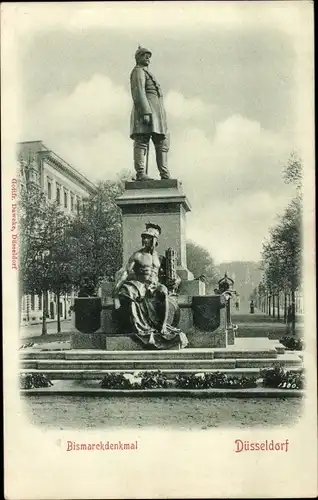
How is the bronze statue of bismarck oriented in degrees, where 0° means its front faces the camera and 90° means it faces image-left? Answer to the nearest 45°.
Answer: approximately 315°

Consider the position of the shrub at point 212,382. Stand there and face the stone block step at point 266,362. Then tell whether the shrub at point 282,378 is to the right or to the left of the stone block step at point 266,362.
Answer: right
